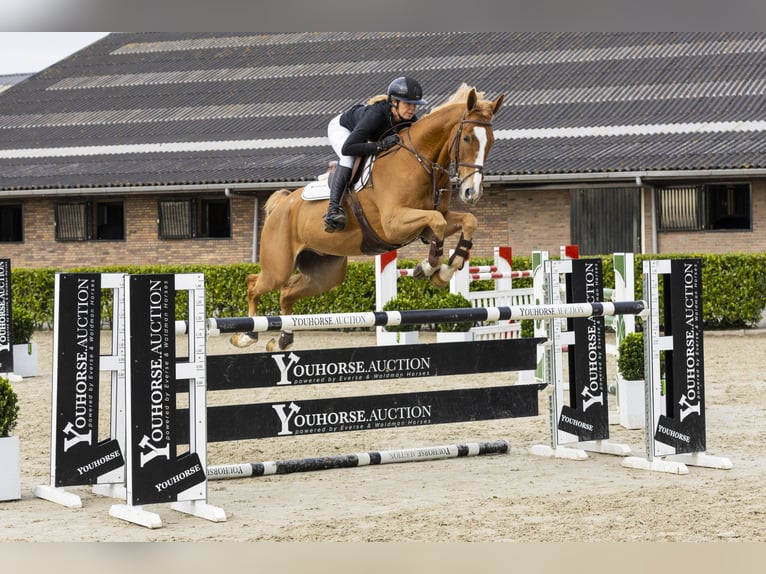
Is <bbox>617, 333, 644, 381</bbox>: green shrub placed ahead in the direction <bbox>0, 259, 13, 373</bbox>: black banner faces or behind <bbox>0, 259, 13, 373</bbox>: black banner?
ahead

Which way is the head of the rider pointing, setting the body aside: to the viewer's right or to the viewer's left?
to the viewer's right

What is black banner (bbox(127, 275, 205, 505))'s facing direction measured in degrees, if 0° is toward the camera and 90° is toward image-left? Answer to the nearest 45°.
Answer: approximately 0°

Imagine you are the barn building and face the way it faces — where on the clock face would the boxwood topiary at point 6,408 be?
The boxwood topiary is roughly at 12 o'clock from the barn building.

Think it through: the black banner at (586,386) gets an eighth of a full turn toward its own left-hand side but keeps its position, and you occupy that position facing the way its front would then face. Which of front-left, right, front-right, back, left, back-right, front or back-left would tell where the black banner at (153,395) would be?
right

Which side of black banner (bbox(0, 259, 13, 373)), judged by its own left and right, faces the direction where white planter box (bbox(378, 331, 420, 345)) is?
left

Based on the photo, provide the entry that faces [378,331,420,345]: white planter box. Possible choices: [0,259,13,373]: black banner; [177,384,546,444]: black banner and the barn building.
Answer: the barn building

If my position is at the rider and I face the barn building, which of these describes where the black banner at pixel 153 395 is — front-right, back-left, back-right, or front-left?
back-left

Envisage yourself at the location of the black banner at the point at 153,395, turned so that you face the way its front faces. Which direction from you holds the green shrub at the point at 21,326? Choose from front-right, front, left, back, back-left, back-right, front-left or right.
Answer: back
